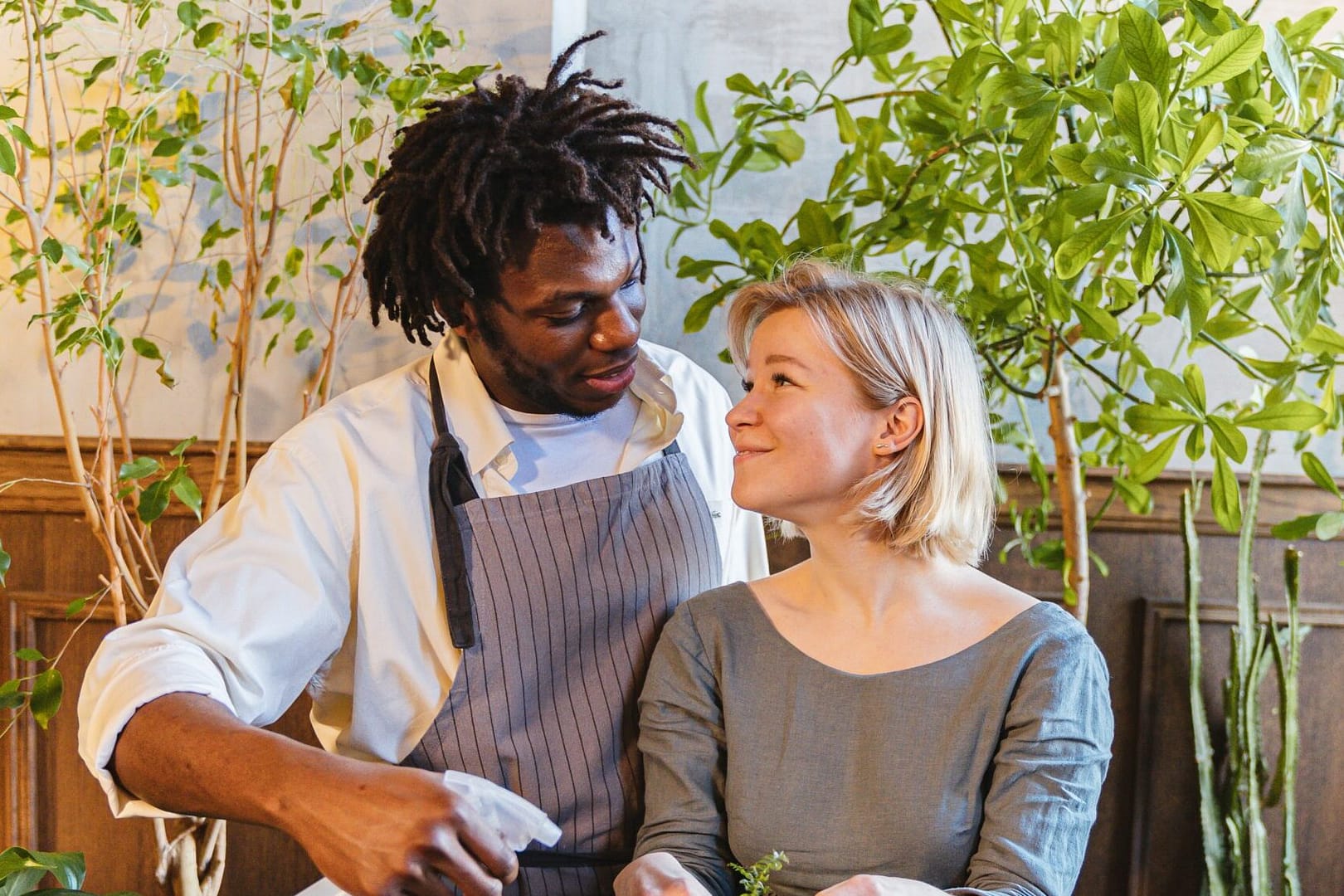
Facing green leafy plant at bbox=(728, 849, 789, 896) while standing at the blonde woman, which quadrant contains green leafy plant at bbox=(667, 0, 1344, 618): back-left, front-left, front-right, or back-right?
back-left

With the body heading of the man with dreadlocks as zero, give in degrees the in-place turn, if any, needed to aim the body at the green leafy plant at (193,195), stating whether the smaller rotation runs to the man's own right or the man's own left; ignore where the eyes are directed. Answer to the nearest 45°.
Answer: approximately 180°

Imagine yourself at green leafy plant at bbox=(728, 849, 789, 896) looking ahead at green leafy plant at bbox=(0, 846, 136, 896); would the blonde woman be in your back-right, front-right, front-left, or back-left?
back-right

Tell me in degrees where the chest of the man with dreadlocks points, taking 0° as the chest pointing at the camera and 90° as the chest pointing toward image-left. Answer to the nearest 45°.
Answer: approximately 315°
